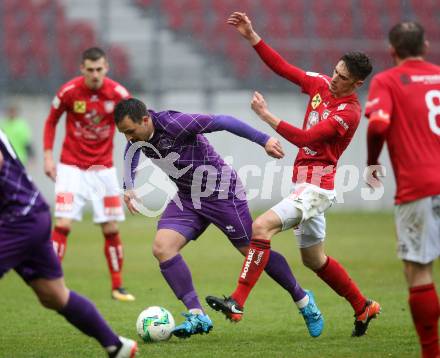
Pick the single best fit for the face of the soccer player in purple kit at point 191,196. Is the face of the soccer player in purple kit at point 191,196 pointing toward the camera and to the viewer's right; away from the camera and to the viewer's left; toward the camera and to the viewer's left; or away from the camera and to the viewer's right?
toward the camera and to the viewer's left

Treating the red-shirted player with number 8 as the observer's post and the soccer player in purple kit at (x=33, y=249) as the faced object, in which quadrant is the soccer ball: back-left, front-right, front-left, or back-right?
front-right

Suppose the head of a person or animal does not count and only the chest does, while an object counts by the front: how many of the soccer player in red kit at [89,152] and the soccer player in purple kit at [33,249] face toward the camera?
1

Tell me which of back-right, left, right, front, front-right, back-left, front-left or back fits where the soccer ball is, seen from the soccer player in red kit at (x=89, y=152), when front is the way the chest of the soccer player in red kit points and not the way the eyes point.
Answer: front

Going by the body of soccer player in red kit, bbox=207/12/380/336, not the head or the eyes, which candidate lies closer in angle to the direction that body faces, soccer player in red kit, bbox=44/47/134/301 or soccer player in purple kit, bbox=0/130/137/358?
the soccer player in purple kit

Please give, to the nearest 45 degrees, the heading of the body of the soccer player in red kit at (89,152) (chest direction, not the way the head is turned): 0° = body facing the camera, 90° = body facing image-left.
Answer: approximately 0°

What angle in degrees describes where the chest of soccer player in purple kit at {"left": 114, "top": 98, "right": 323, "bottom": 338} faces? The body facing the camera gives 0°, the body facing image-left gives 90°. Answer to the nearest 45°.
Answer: approximately 45°

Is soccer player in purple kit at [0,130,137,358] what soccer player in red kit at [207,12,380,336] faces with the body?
yes

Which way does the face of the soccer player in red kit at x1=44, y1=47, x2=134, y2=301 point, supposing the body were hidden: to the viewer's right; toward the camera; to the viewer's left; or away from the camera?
toward the camera

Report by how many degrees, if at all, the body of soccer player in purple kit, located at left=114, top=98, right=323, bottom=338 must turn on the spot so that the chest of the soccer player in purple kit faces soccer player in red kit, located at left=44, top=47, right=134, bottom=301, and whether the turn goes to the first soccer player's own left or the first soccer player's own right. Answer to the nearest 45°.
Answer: approximately 90° to the first soccer player's own right

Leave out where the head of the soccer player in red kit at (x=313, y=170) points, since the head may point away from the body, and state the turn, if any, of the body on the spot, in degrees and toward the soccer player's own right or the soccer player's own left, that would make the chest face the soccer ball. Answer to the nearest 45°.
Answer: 0° — they already face it
